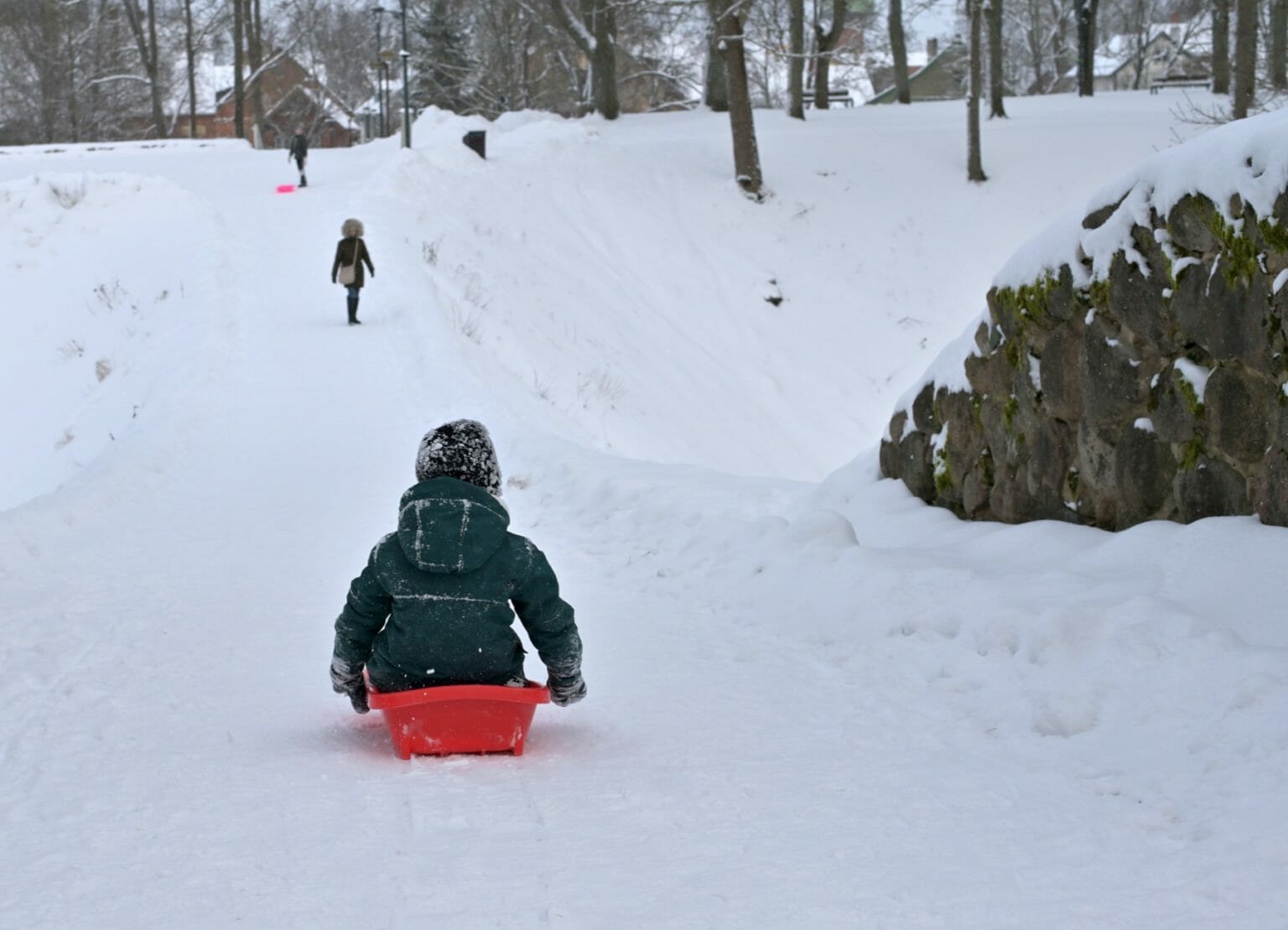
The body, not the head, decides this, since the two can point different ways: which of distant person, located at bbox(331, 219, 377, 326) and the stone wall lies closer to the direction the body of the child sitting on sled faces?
the distant person

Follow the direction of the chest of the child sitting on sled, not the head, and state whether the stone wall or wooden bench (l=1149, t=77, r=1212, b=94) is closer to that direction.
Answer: the wooden bench

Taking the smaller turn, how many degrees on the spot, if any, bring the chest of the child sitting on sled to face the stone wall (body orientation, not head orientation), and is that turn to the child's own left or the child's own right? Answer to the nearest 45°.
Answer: approximately 45° to the child's own right

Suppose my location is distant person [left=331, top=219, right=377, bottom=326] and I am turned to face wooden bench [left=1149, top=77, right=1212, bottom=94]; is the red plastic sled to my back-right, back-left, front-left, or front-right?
back-right

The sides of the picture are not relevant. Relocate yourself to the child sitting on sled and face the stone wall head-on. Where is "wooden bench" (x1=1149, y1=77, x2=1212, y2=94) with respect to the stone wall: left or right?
left

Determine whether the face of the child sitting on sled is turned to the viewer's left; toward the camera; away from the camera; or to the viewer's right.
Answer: away from the camera

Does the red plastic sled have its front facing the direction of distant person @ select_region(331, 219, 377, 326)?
yes

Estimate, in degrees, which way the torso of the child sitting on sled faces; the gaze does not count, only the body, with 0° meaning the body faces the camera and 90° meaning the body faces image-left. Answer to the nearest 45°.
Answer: approximately 180°

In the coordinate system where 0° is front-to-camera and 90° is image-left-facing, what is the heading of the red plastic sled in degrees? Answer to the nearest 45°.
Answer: approximately 180°
